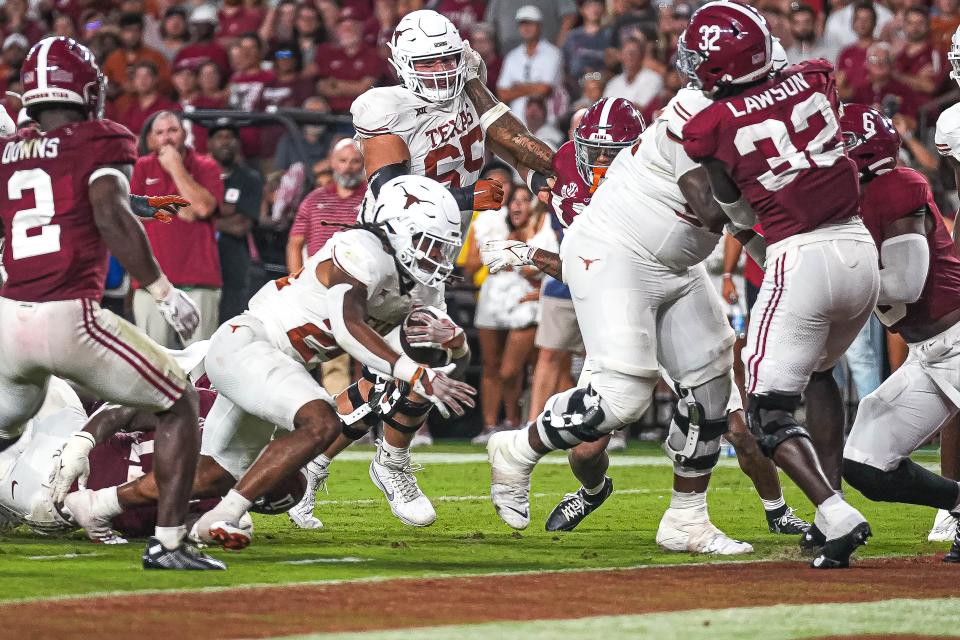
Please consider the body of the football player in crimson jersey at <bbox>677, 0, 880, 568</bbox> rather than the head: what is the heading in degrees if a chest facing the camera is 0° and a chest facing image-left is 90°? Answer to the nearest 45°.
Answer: approximately 135°

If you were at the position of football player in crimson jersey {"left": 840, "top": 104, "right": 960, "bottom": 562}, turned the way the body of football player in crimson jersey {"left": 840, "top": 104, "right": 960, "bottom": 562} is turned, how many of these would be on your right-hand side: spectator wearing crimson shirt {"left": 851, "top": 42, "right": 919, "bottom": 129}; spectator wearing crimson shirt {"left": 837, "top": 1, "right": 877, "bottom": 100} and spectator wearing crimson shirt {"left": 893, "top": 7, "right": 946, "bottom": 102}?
3

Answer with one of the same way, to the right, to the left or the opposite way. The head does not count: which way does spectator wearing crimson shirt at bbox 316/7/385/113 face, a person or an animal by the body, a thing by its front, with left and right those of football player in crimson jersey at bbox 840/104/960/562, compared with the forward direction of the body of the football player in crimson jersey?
to the left

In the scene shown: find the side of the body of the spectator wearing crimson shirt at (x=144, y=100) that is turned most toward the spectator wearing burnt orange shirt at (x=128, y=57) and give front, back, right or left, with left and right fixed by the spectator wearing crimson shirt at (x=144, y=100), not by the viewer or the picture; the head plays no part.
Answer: back

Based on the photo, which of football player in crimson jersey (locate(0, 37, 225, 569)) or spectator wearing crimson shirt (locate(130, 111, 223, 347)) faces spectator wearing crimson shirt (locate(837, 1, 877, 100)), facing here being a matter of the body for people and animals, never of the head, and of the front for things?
the football player in crimson jersey

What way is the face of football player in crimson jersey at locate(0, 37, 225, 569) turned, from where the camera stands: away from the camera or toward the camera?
away from the camera

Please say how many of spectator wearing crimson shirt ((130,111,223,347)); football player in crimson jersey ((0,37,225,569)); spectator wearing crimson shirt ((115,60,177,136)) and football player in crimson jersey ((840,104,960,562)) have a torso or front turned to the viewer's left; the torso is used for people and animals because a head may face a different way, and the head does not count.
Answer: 1

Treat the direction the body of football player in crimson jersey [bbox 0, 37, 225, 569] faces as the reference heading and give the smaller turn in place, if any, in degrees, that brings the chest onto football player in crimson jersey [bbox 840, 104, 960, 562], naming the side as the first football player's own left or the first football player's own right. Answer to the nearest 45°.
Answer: approximately 45° to the first football player's own right

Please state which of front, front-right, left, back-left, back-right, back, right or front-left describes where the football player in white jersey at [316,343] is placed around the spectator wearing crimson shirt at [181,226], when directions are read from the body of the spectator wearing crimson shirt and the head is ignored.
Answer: front

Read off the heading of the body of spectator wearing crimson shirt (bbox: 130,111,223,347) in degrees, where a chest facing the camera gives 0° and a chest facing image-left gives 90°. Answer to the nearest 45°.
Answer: approximately 0°

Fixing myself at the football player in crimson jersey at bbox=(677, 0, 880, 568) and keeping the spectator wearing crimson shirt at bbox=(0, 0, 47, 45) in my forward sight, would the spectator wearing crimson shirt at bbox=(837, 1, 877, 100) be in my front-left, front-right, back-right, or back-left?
front-right

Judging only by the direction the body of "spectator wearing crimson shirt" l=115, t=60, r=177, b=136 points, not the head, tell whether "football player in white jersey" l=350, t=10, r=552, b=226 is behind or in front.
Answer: in front

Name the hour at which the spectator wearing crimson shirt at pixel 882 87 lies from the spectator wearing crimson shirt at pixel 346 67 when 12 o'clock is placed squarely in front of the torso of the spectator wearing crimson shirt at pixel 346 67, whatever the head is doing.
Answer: the spectator wearing crimson shirt at pixel 882 87 is roughly at 10 o'clock from the spectator wearing crimson shirt at pixel 346 67.

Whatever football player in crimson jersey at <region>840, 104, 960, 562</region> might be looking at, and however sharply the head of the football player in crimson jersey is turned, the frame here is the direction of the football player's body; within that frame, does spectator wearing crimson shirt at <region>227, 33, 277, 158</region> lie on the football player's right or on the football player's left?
on the football player's right

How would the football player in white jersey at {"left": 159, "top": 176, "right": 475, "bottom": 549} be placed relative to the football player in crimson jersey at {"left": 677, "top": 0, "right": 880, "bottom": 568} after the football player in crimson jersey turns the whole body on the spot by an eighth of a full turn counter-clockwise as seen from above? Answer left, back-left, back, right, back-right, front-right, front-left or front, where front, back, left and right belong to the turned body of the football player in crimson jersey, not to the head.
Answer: front

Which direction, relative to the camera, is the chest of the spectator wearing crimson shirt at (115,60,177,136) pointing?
toward the camera
